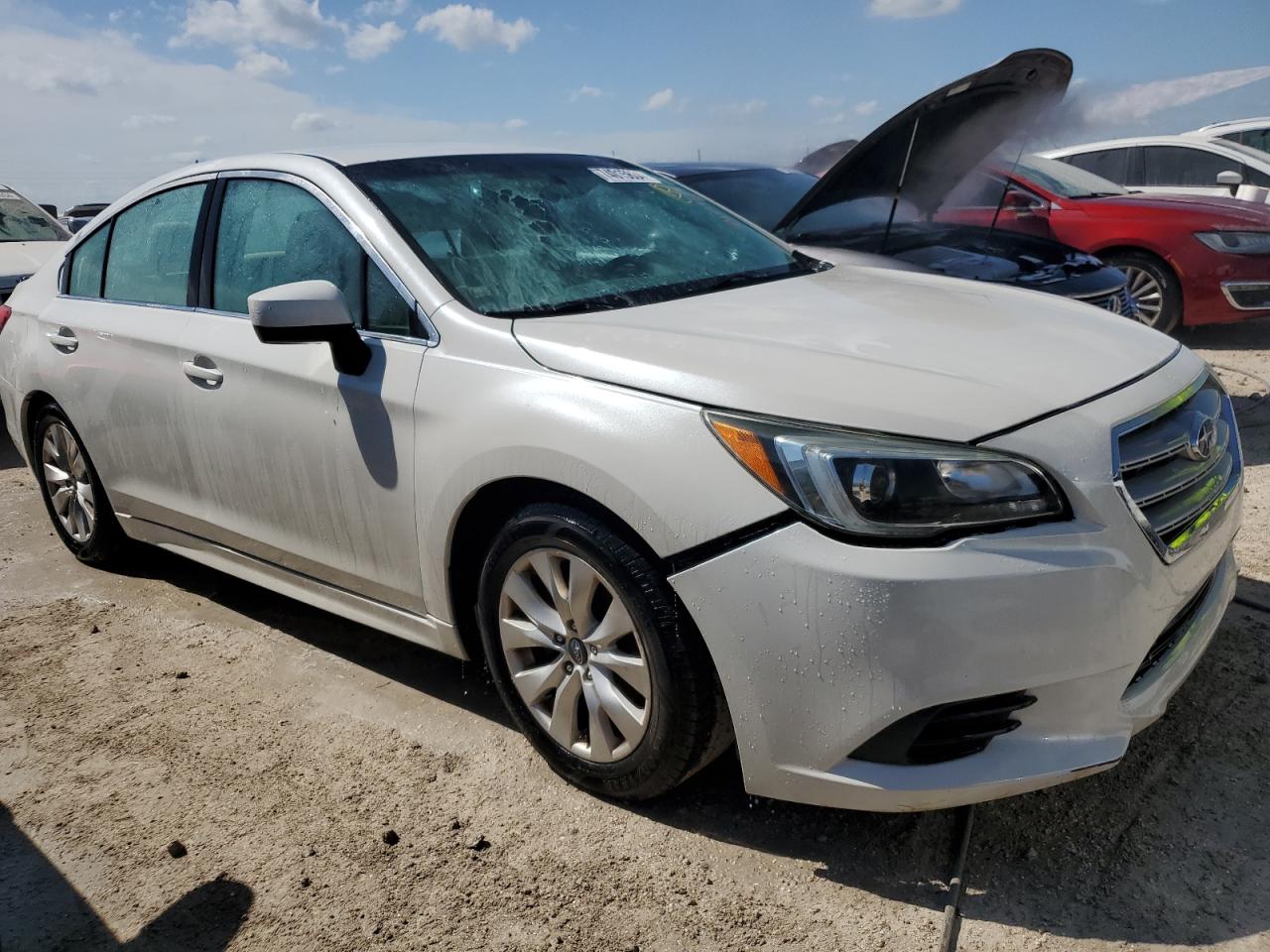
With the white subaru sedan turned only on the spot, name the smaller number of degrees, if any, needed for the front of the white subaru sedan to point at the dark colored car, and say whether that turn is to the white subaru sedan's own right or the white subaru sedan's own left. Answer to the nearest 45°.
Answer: approximately 90° to the white subaru sedan's own left

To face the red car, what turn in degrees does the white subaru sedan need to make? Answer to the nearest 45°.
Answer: approximately 90° to its left

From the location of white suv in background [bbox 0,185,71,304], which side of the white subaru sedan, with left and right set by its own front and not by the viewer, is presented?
back

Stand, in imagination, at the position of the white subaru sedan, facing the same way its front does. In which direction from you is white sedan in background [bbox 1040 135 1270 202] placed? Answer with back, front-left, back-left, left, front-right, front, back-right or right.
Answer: left
